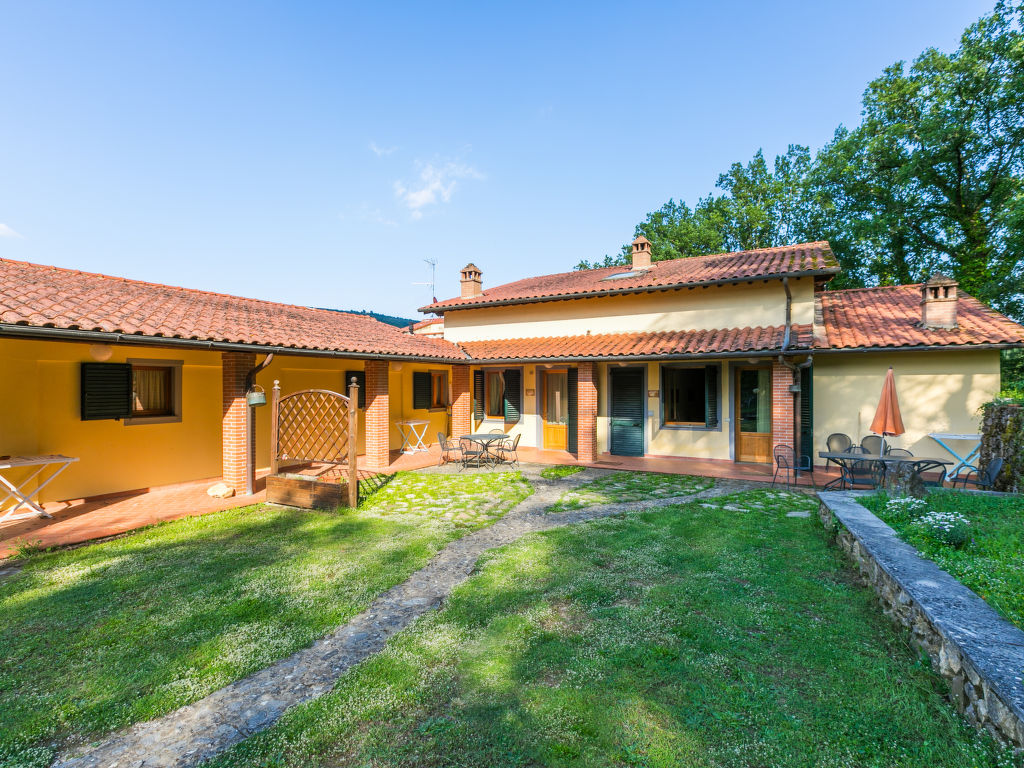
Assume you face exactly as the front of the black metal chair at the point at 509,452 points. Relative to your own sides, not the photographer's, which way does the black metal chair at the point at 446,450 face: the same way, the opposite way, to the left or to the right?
the opposite way

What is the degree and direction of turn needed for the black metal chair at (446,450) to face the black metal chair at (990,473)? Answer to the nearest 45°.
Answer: approximately 45° to its right

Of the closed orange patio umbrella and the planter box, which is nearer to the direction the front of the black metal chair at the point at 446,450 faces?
the closed orange patio umbrella

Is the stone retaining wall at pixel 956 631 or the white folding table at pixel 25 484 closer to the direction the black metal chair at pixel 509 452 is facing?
the white folding table

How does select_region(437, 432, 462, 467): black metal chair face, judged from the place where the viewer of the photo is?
facing to the right of the viewer

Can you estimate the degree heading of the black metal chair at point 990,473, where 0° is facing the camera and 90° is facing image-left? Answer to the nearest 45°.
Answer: approximately 90°

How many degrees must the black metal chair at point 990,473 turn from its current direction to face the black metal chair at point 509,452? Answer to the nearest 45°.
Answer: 0° — it already faces it

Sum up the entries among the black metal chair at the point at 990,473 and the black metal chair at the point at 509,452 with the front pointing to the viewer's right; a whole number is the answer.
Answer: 0

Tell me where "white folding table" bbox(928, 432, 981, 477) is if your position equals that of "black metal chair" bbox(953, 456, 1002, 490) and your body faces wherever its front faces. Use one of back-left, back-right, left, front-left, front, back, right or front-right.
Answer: right

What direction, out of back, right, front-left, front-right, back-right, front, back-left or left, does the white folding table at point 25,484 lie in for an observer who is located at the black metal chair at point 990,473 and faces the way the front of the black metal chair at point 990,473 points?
front-left

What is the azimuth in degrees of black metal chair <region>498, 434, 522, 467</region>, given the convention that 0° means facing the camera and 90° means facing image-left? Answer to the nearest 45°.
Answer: approximately 90°
